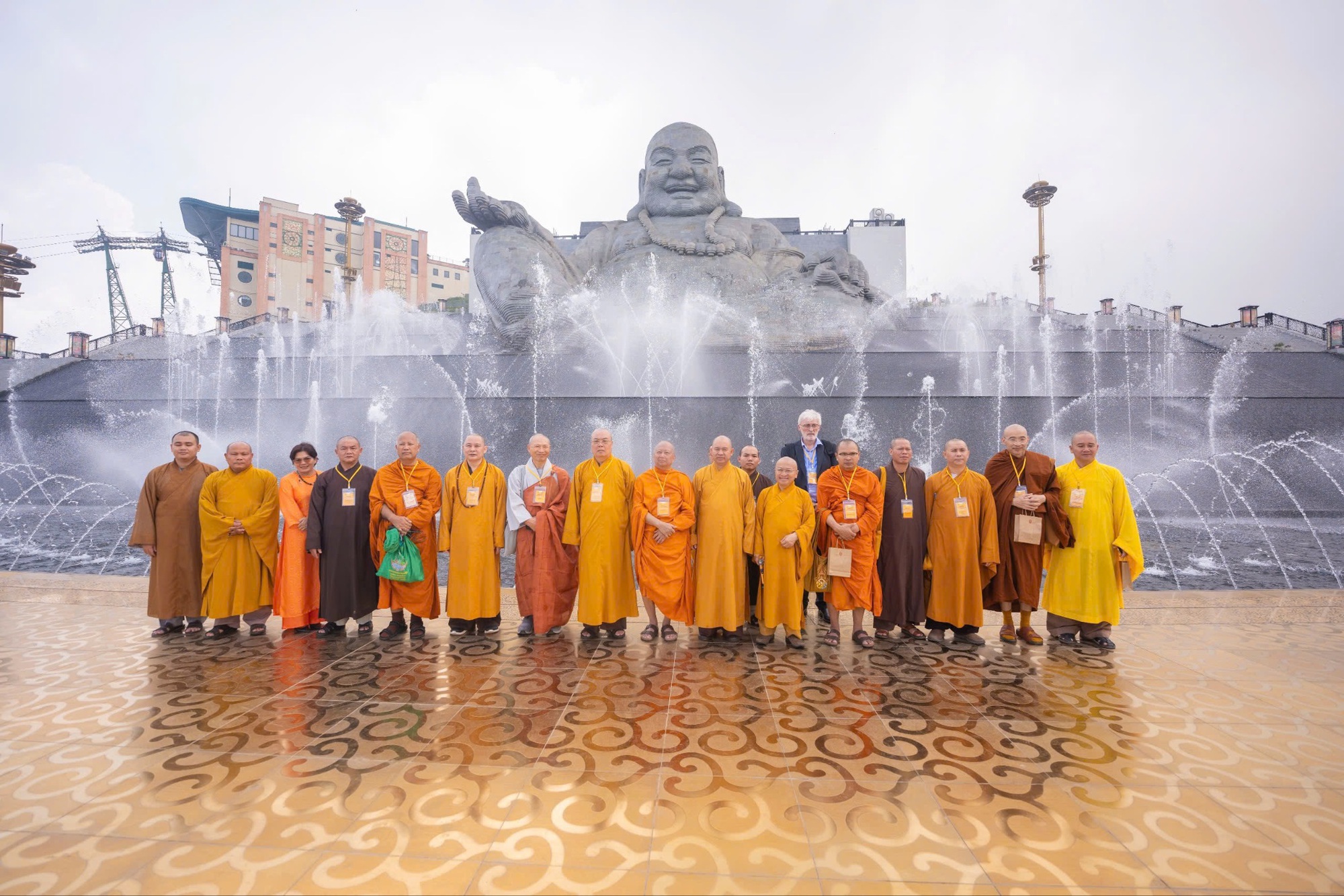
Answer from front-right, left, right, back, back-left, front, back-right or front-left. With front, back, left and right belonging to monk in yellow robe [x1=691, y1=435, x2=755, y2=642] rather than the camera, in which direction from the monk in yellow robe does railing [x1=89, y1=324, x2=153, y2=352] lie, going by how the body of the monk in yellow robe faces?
back-right

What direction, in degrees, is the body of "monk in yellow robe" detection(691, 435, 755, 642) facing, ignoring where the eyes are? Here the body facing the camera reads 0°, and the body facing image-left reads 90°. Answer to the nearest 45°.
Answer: approximately 0°

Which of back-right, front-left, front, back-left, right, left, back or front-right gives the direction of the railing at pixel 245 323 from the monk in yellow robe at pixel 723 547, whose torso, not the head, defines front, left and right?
back-right

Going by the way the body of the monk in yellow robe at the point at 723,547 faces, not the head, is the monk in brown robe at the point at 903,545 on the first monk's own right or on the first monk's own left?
on the first monk's own left

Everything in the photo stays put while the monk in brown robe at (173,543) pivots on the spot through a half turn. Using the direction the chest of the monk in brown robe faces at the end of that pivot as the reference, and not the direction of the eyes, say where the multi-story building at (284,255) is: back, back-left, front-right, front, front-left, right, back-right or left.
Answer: front

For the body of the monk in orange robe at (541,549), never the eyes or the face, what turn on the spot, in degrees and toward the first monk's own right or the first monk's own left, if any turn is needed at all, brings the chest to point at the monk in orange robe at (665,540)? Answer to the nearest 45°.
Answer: approximately 90° to the first monk's own left
